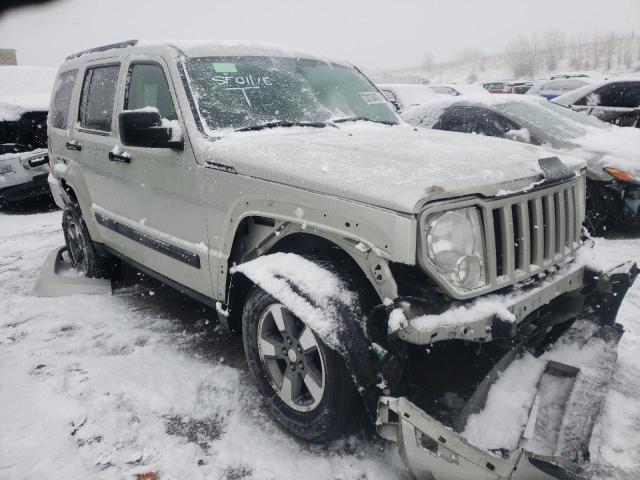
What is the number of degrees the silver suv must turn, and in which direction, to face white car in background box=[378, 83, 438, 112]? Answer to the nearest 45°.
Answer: approximately 135° to its left

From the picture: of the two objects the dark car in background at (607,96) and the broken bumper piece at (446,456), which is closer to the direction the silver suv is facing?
the broken bumper piece

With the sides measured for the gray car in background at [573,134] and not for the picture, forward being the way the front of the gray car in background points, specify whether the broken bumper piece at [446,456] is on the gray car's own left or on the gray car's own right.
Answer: on the gray car's own right

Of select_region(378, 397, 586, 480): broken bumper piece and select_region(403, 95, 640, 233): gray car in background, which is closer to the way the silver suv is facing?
the broken bumper piece

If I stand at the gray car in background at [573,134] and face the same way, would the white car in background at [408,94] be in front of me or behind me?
behind

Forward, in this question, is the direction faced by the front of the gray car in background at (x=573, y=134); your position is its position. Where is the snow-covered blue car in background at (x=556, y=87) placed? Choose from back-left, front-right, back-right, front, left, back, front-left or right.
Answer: back-left

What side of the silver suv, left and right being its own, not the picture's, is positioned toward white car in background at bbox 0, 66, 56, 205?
back

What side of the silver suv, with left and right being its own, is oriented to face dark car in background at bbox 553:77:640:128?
left
